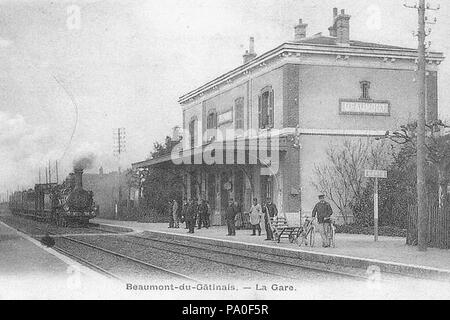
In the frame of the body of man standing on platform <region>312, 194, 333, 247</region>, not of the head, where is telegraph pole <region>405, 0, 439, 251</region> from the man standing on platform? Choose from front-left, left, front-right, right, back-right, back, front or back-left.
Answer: front-left

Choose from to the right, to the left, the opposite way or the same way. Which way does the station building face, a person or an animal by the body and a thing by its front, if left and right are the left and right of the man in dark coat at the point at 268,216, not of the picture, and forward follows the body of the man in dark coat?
the same way

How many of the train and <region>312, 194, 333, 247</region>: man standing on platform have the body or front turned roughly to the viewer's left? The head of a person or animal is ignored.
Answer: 0

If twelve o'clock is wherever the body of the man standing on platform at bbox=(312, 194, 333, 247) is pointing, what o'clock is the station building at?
The station building is roughly at 6 o'clock from the man standing on platform.

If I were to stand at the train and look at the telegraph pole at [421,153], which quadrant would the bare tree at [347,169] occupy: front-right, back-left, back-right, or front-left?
front-left

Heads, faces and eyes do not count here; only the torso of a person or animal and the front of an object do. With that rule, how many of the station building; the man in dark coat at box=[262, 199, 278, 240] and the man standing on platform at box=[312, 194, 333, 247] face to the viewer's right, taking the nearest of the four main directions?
0

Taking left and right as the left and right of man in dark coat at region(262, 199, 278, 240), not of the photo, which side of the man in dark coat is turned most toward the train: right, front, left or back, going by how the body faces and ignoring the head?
right

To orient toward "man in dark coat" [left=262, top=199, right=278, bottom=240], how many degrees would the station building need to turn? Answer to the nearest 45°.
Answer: approximately 45° to its left

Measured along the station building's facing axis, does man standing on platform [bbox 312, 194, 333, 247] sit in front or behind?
in front

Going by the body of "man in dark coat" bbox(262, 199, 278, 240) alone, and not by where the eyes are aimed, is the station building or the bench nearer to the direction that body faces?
the bench

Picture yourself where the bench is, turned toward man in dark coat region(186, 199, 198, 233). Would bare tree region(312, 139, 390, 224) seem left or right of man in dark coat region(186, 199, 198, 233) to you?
right

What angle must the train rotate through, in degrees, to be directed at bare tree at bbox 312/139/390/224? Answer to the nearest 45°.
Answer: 0° — it already faces it

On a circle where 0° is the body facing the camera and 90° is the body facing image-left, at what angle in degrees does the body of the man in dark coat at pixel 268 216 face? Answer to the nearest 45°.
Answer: approximately 45°

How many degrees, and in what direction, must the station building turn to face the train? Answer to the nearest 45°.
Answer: approximately 90° to its right

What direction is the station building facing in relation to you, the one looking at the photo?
facing the viewer and to the left of the viewer

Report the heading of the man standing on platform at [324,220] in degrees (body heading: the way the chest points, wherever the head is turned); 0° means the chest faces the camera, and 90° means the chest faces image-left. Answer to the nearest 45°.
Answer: approximately 0°

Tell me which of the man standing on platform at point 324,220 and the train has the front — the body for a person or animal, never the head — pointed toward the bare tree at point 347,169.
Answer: the train
